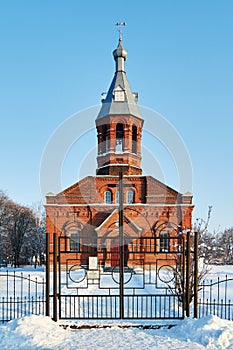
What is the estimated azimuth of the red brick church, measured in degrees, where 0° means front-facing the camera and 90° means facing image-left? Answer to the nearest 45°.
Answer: approximately 0°

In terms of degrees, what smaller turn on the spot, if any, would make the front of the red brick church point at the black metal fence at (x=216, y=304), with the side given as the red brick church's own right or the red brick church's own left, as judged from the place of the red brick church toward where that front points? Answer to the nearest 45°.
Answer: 0° — it already faces it

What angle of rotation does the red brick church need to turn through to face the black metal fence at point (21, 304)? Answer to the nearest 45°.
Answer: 0° — it already faces it

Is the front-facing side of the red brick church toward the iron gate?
yes

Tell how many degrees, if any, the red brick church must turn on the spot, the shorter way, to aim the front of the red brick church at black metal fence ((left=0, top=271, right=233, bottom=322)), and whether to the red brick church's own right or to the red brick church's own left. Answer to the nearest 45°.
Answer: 0° — it already faces it

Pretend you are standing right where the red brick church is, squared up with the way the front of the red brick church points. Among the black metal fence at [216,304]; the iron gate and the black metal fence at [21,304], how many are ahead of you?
3
